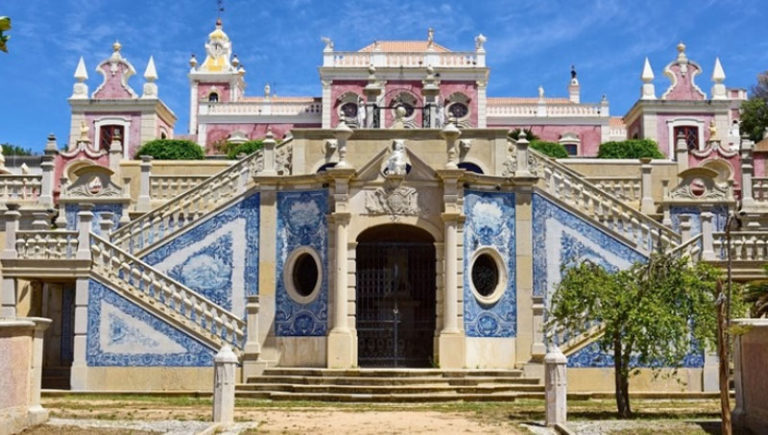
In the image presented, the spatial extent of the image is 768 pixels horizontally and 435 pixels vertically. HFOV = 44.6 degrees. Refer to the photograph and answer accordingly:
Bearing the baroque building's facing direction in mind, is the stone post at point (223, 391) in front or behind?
in front

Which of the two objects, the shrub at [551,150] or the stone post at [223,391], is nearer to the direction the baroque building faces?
the stone post

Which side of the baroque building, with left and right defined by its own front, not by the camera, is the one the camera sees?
front

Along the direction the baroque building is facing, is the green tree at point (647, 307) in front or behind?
in front

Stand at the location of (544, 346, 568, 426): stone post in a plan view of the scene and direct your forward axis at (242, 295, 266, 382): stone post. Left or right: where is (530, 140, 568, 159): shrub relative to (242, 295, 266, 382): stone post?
right

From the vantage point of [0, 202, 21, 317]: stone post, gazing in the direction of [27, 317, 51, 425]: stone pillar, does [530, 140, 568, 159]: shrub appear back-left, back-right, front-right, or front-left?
back-left
